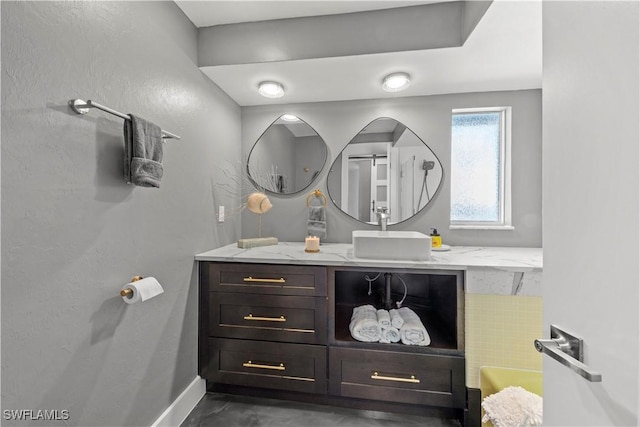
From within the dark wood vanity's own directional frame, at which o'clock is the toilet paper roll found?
The toilet paper roll is roughly at 2 o'clock from the dark wood vanity.

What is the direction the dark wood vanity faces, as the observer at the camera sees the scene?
facing the viewer

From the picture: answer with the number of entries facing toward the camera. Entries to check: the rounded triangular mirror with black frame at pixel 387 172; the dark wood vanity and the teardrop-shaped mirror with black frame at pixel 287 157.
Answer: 3

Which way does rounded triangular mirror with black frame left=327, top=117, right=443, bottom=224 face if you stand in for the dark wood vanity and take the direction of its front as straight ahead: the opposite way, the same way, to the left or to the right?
the same way

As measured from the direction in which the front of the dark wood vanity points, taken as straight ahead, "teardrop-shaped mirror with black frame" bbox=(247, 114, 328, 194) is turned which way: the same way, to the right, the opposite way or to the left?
the same way

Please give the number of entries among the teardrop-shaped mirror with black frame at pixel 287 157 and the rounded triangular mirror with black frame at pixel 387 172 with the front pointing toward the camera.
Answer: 2

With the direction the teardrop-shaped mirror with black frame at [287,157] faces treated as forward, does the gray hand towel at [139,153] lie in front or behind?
in front

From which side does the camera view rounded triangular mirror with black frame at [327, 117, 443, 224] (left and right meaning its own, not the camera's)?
front

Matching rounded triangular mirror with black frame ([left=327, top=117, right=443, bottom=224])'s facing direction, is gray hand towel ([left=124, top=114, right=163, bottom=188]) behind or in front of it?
in front

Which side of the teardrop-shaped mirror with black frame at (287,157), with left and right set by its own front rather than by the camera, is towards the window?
left

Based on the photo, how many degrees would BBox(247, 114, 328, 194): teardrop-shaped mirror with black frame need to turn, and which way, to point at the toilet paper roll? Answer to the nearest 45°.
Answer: approximately 45° to its right

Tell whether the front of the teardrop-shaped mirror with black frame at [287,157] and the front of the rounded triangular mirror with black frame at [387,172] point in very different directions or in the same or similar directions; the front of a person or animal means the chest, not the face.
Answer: same or similar directions

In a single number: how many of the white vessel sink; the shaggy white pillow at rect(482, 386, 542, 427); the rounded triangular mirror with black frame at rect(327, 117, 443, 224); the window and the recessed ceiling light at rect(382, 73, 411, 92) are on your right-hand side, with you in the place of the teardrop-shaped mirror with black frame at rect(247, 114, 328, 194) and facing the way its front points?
0
